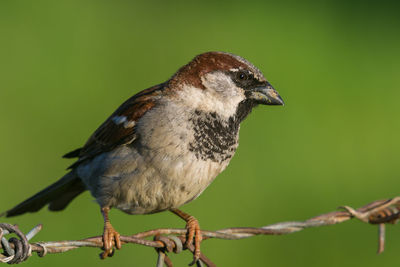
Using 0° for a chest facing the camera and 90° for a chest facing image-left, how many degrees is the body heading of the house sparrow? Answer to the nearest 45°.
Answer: approximately 315°
